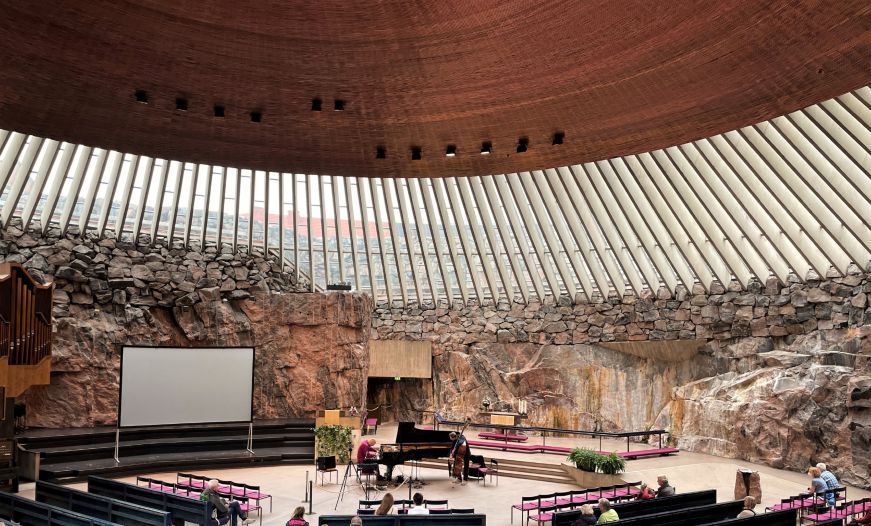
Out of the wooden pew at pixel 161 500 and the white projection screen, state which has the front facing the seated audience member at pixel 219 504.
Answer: the white projection screen

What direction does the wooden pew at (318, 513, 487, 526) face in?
away from the camera

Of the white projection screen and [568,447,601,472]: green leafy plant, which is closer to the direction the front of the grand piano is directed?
the white projection screen

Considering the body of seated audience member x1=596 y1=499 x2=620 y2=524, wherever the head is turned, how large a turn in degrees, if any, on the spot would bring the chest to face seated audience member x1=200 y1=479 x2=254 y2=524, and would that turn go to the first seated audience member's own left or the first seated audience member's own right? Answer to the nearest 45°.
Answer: approximately 45° to the first seated audience member's own left

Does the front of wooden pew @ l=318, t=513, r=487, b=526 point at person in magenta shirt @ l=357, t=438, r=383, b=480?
yes

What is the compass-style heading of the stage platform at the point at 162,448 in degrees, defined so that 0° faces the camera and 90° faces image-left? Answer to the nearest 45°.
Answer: approximately 0°

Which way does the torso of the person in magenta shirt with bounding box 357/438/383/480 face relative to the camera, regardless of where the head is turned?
to the viewer's right

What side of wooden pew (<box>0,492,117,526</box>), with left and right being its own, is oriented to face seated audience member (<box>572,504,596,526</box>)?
right

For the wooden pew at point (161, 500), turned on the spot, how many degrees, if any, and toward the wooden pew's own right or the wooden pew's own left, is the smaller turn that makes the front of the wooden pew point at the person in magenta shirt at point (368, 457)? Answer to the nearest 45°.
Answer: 0° — it already faces them

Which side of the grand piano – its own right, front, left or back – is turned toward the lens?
left

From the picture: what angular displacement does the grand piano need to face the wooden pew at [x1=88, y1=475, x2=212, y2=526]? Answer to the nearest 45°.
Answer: approximately 45° to its left

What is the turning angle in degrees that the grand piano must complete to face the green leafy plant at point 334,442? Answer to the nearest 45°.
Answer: approximately 45° to its right
